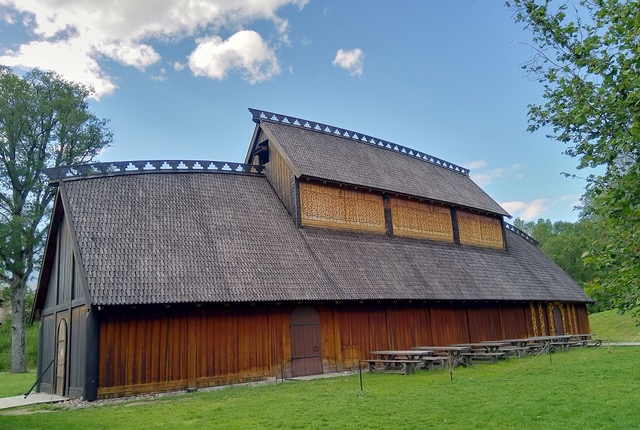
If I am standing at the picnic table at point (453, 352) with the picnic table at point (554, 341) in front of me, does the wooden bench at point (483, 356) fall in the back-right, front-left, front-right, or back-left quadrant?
front-right

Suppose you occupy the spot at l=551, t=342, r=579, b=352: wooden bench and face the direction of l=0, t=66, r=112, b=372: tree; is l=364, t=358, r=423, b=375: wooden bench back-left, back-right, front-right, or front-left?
front-left
